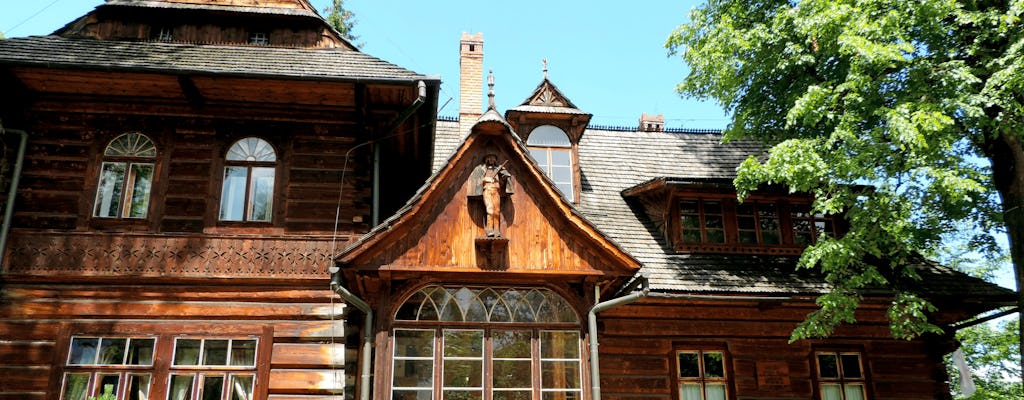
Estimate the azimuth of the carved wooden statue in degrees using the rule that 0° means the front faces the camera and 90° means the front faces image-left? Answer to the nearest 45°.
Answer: approximately 0°

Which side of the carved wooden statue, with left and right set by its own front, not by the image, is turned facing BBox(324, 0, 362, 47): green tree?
back

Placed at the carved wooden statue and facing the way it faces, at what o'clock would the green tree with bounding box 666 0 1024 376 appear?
The green tree is roughly at 9 o'clock from the carved wooden statue.

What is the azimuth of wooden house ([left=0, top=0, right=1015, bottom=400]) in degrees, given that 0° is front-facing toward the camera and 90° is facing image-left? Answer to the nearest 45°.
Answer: approximately 0°

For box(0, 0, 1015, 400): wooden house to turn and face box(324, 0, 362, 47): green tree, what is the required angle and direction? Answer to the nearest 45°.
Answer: approximately 180°

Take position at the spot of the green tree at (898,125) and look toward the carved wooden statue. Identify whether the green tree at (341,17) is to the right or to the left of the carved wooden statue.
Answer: right
